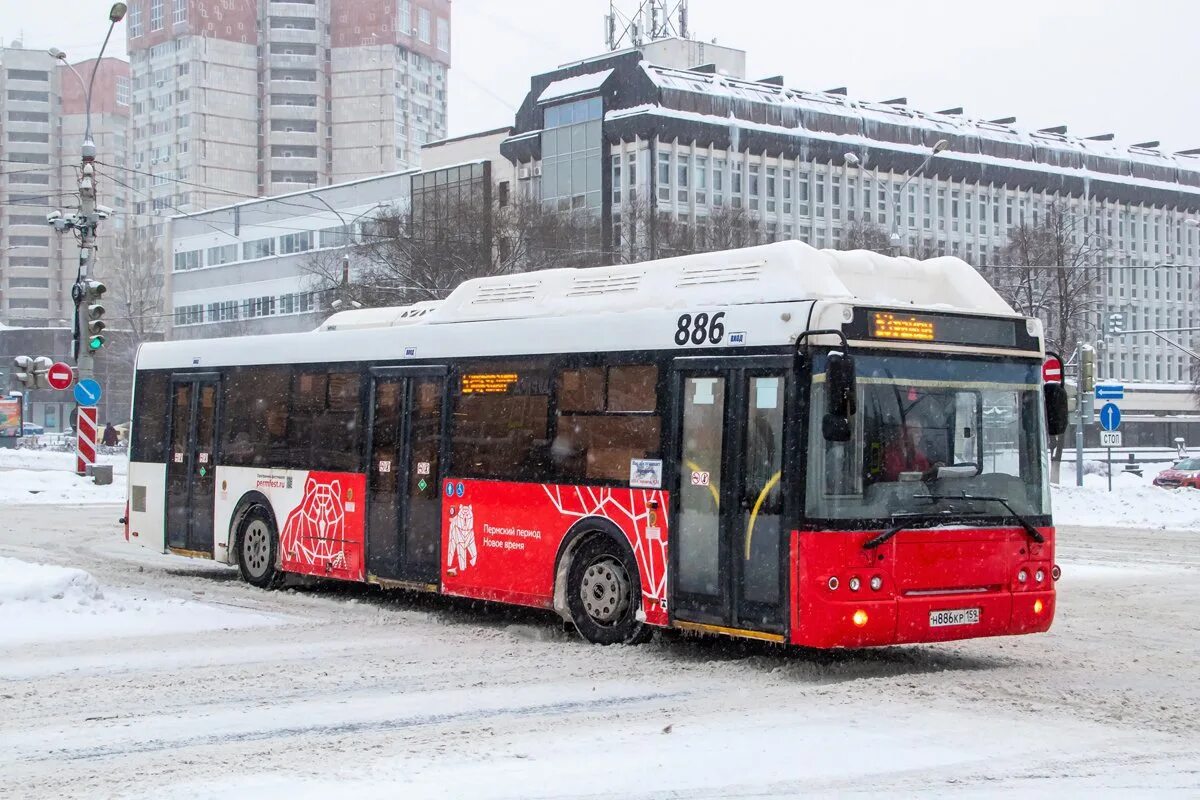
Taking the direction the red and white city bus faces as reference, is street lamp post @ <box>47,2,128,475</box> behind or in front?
behind

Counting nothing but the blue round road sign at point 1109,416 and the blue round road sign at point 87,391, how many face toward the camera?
2

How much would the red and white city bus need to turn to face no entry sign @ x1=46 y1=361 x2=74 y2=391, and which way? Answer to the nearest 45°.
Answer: approximately 180°

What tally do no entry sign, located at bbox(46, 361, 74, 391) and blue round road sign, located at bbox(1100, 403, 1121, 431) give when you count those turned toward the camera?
2

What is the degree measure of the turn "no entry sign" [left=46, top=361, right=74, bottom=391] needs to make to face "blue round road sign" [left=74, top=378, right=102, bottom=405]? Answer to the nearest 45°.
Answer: approximately 90° to its left

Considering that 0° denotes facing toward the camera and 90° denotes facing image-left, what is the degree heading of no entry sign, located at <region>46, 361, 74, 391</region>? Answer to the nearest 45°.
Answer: approximately 0°

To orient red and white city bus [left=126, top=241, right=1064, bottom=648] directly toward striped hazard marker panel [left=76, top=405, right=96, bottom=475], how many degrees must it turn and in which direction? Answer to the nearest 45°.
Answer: approximately 180°

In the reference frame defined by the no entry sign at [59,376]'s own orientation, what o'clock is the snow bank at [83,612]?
The snow bank is roughly at 12 o'clock from the no entry sign.

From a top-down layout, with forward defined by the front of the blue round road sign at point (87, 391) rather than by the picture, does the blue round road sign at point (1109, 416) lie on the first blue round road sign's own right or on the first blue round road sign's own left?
on the first blue round road sign's own left
